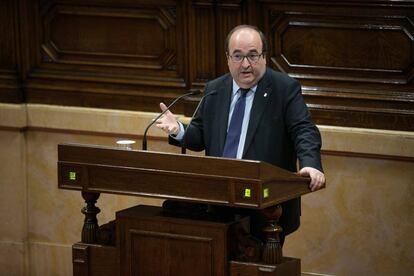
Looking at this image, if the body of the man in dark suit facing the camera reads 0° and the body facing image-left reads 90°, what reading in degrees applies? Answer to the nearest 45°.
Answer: approximately 45°
